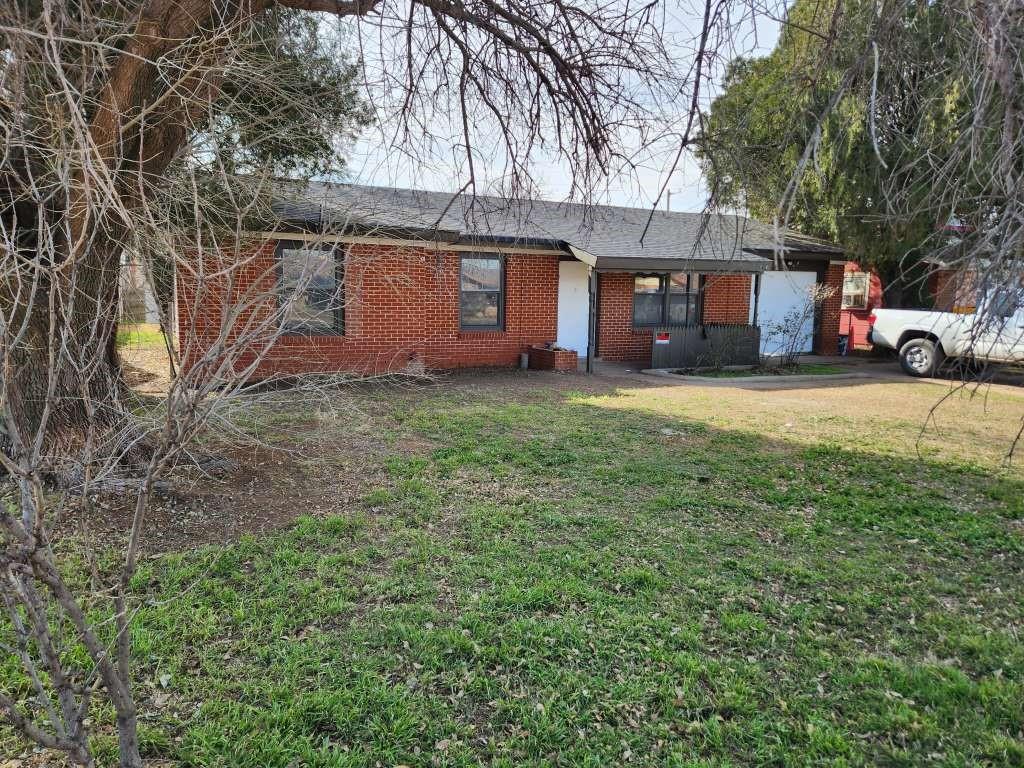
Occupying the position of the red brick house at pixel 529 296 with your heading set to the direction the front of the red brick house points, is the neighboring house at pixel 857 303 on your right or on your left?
on your left

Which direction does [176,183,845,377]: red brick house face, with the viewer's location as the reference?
facing the viewer
